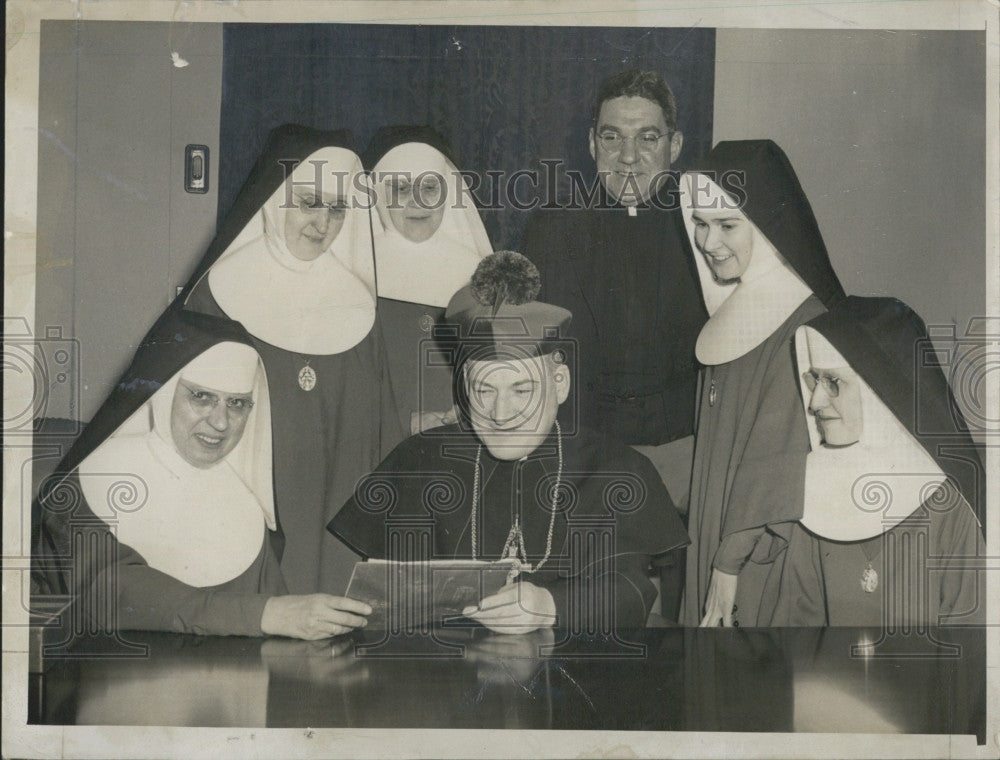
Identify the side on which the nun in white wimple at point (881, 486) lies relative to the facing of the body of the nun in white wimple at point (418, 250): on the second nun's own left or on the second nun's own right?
on the second nun's own left

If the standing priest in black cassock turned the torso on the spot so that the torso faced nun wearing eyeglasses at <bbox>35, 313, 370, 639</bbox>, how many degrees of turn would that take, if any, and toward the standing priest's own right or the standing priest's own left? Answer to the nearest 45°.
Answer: approximately 90° to the standing priest's own right

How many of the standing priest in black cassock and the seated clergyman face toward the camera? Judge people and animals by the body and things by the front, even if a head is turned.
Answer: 2

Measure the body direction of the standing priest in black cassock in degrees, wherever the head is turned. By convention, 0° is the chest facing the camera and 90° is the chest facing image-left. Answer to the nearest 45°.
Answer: approximately 0°

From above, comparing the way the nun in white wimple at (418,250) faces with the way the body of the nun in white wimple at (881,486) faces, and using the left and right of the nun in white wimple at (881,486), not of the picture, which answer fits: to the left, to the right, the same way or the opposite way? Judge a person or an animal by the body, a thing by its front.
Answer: to the left

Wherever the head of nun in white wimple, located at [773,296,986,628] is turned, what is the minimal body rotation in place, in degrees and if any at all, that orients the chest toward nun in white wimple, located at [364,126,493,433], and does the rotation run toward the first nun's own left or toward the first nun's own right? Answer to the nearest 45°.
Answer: approximately 45° to the first nun's own right

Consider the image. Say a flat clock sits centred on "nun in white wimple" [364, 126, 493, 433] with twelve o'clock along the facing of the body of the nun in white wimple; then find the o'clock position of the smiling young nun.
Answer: The smiling young nun is roughly at 9 o'clock from the nun in white wimple.

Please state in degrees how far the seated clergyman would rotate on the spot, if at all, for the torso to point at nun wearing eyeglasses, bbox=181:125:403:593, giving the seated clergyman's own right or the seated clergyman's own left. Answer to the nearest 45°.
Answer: approximately 90° to the seated clergyman's own right

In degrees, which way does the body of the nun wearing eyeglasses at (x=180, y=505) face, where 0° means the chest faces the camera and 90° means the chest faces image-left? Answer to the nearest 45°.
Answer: approximately 315°
